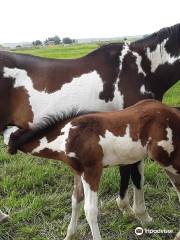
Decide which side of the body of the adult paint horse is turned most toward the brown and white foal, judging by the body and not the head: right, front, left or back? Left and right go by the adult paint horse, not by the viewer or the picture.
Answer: right

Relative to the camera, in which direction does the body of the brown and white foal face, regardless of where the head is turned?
to the viewer's left

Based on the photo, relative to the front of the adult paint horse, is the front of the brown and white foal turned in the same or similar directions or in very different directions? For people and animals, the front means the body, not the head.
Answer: very different directions

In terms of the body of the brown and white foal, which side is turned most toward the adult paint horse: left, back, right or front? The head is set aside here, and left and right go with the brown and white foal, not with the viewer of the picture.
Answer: right

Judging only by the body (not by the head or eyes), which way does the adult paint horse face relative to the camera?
to the viewer's right
